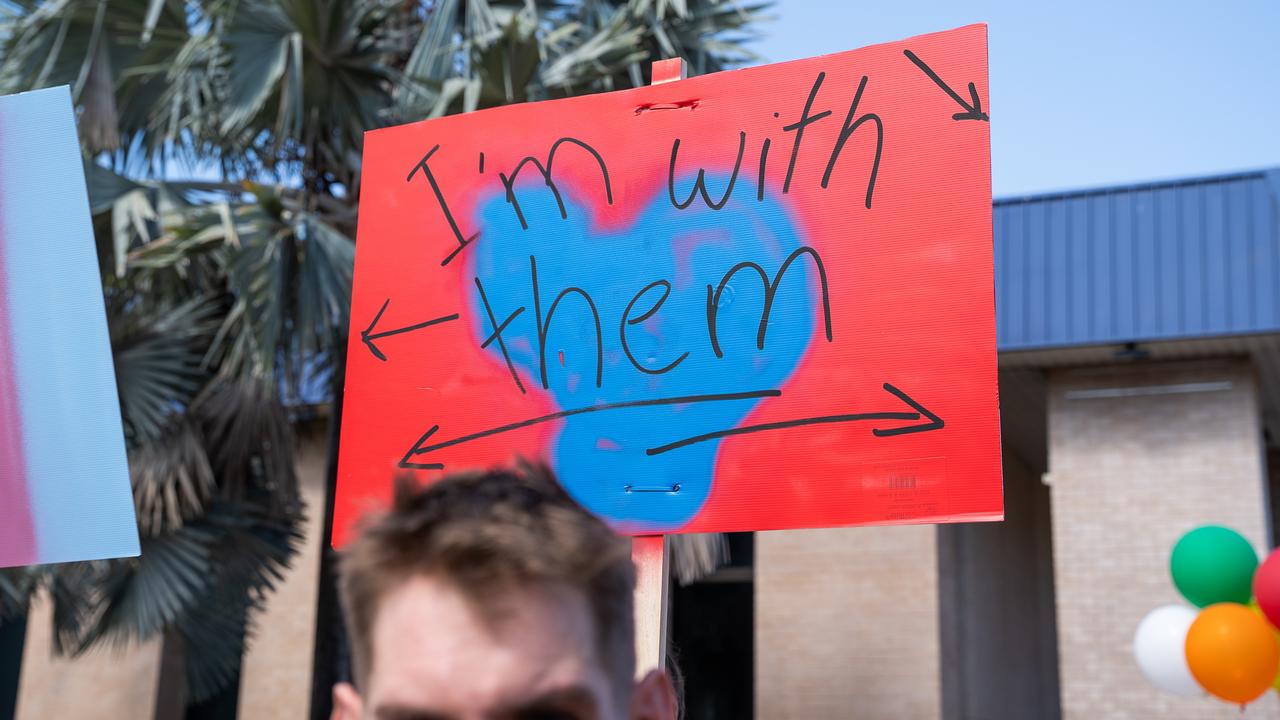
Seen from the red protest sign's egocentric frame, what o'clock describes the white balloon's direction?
The white balloon is roughly at 7 o'clock from the red protest sign.

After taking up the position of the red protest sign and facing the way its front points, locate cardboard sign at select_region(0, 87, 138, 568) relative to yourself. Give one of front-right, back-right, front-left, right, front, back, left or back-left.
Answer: right

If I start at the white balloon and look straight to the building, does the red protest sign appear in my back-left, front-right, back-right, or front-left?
back-left

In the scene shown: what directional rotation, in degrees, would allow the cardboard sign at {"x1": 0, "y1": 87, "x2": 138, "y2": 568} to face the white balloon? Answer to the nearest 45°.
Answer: approximately 135° to its left

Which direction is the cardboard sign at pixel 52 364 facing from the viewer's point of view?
toward the camera

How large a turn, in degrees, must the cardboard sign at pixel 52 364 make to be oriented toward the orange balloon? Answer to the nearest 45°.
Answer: approximately 90° to its left

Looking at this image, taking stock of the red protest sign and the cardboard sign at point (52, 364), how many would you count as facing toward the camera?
2

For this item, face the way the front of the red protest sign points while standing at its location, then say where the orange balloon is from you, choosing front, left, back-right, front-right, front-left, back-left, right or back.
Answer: back-left

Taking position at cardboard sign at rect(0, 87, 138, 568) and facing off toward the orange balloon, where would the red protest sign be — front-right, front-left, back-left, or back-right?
front-right
